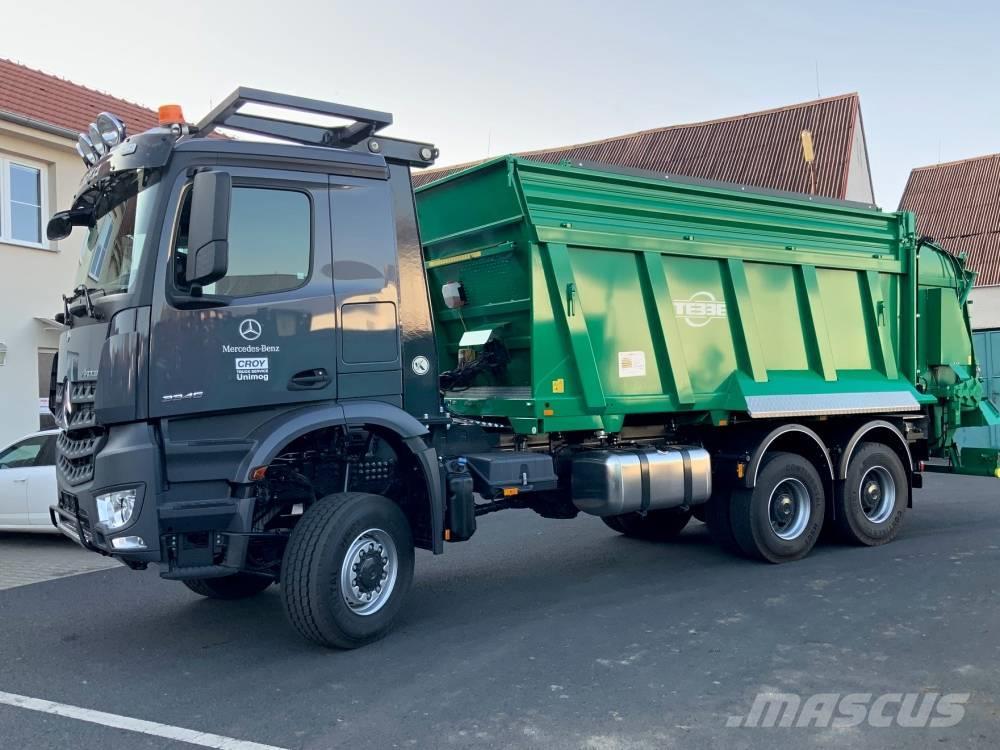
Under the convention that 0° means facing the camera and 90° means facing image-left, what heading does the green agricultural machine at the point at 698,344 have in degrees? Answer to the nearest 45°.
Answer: approximately 45°

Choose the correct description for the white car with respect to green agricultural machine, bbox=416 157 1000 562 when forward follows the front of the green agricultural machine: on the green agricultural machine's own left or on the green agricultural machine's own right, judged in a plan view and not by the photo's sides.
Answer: on the green agricultural machine's own right

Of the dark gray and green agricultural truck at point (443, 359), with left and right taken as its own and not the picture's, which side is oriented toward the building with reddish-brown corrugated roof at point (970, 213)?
back

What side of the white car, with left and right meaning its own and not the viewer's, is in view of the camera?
left

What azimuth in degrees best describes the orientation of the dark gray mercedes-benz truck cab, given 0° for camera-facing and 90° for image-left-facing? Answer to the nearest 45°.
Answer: approximately 45°

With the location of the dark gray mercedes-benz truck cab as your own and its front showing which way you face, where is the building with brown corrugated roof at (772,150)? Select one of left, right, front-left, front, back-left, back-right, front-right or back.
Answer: back
